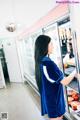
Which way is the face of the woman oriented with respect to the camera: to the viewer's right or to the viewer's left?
to the viewer's right

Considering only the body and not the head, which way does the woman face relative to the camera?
to the viewer's right
